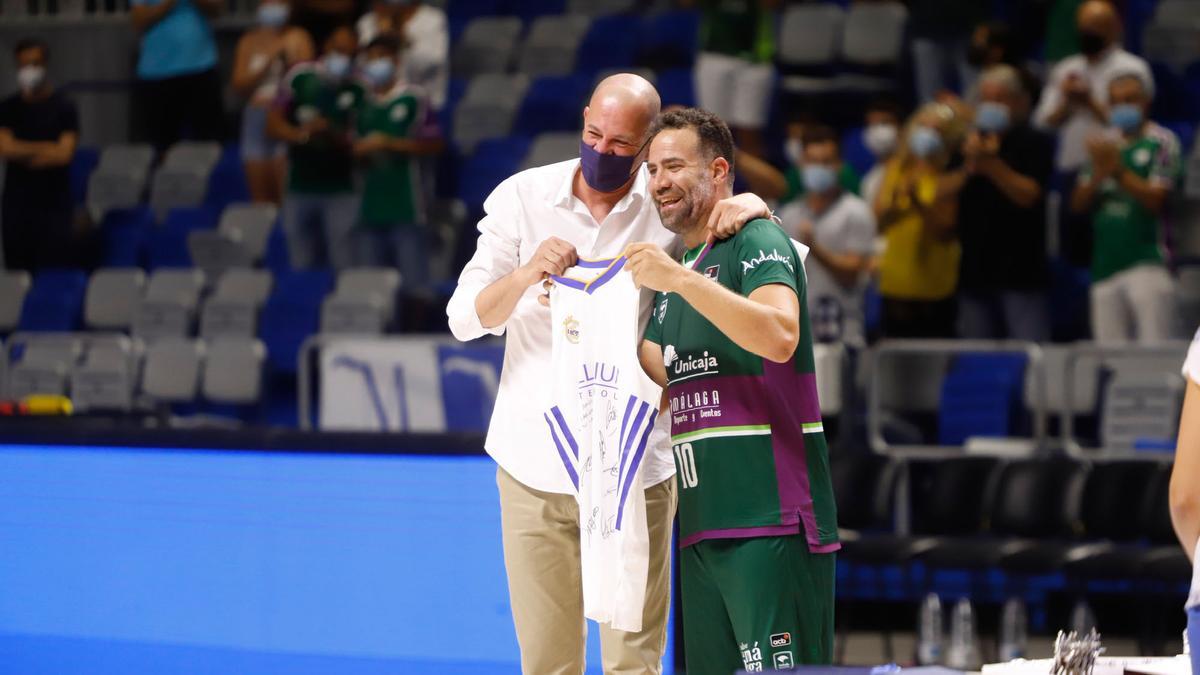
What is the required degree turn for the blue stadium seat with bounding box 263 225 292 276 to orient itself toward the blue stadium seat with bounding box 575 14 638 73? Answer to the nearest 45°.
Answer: approximately 90° to its left

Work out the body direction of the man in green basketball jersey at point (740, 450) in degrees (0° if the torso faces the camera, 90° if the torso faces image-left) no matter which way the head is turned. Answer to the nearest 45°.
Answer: approximately 45°

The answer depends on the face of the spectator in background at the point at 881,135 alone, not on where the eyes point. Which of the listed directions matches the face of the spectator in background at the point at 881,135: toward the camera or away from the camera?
toward the camera

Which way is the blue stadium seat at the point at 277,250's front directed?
toward the camera

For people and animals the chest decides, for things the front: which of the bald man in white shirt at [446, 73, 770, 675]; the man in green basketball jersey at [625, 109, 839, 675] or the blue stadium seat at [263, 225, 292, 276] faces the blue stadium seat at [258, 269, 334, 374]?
the blue stadium seat at [263, 225, 292, 276]

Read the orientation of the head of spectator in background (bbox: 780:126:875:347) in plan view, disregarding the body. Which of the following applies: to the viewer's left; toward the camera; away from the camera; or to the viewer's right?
toward the camera

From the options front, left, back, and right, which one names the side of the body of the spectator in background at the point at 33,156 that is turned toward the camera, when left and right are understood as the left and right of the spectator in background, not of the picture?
front

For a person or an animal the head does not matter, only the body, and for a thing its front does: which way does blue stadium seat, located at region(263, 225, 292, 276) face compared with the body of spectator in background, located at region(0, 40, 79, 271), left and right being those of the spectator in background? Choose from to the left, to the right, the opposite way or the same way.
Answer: the same way

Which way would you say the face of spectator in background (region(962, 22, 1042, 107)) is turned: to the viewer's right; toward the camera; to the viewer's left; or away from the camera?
toward the camera

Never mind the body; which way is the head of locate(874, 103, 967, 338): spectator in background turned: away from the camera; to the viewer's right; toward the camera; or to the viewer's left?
toward the camera

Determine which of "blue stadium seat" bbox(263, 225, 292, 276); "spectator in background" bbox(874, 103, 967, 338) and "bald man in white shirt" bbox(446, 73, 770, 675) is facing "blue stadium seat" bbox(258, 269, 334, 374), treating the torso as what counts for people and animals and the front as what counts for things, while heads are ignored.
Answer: "blue stadium seat" bbox(263, 225, 292, 276)

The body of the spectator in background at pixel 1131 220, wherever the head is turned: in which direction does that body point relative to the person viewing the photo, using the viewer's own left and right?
facing the viewer and to the left of the viewer

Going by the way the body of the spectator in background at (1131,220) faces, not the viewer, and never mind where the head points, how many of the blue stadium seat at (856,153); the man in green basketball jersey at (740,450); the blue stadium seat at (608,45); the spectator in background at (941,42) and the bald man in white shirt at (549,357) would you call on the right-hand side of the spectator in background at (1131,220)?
3

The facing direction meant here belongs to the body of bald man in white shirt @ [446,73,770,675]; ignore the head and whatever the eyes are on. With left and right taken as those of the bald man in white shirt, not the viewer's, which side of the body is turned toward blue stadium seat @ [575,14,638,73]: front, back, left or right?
back

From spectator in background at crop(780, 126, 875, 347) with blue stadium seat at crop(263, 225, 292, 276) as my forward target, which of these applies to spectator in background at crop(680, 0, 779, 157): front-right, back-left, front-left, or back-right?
front-right

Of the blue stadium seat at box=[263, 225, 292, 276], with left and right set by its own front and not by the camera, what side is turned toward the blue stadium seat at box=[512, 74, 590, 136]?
left

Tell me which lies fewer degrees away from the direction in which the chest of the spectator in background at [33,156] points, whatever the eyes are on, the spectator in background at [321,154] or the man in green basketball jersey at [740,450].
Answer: the man in green basketball jersey

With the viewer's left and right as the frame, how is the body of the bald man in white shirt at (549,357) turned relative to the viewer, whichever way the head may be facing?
facing the viewer
